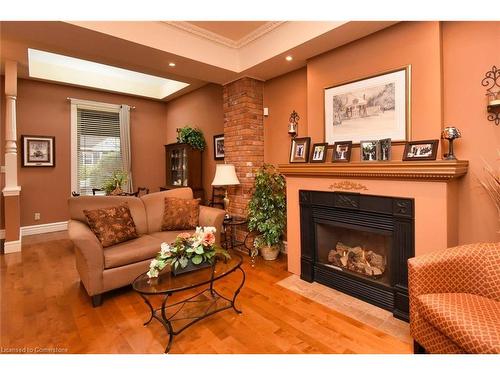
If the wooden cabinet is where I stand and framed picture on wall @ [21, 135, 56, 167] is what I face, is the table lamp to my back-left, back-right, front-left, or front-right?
back-left

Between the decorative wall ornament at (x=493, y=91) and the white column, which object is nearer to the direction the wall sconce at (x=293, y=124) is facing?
the white column

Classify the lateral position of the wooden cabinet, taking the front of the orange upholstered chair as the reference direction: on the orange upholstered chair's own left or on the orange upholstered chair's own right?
on the orange upholstered chair's own right

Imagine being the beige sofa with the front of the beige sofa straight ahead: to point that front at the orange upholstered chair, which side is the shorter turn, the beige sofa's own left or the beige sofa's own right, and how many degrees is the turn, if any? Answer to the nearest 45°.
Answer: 0° — it already faces it

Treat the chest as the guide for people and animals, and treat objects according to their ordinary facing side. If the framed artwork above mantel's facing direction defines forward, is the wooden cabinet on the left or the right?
on its right

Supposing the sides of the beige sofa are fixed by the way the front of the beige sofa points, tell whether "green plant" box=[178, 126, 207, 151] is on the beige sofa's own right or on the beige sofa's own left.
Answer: on the beige sofa's own left

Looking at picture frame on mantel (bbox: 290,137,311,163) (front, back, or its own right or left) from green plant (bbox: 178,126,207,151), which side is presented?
right

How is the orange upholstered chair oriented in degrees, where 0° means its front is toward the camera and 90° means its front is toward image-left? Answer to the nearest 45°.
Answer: approximately 45°
